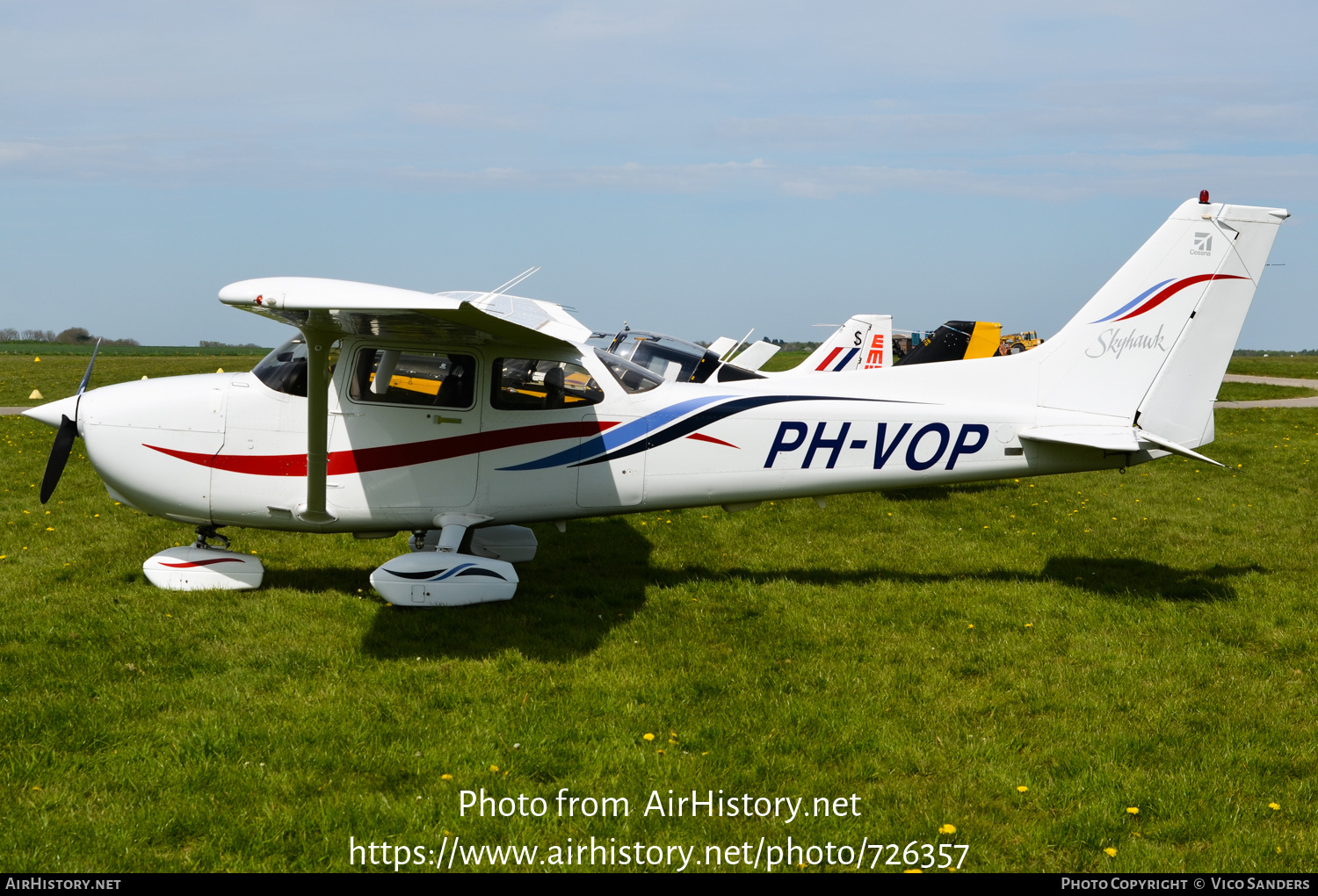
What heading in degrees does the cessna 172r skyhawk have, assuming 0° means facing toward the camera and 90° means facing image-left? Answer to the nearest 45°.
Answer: approximately 90°

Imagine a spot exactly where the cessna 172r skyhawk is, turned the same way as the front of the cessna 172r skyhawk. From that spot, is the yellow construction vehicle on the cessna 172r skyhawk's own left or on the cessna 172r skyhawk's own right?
on the cessna 172r skyhawk's own right
